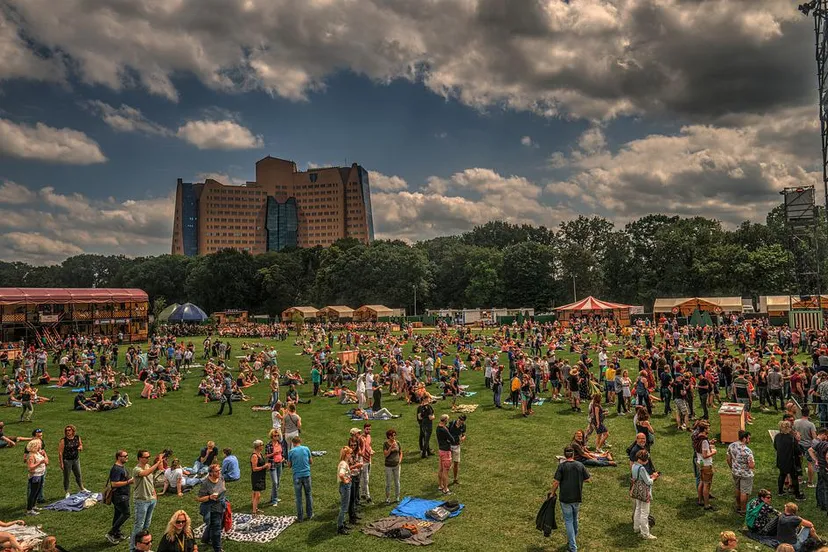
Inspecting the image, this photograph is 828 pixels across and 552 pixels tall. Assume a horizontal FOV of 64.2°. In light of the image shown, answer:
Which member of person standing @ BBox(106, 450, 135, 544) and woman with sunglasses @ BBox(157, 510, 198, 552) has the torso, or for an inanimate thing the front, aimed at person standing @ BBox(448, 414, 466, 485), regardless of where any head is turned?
person standing @ BBox(106, 450, 135, 544)

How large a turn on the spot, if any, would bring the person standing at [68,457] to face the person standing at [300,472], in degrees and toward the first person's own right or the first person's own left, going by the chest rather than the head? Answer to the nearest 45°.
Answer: approximately 45° to the first person's own left

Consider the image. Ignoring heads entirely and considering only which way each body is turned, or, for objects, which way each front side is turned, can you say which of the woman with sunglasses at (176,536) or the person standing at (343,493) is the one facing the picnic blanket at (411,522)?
the person standing

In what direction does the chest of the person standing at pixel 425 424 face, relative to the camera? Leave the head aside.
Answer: toward the camera

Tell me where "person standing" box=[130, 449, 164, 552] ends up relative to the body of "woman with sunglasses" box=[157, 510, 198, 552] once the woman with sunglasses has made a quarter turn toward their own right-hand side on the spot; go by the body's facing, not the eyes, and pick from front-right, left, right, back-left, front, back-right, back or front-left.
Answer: right

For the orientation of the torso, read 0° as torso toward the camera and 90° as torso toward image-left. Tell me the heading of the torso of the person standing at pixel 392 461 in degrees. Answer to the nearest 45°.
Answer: approximately 0°

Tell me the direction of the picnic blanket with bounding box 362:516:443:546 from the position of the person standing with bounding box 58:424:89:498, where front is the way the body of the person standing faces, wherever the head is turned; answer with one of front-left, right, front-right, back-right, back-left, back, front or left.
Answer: front-left

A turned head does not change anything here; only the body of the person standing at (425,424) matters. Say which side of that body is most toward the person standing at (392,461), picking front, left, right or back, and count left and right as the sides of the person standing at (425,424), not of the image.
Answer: front

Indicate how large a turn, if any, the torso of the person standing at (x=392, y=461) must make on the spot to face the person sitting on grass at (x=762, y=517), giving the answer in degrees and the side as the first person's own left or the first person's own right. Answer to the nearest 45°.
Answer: approximately 90° to the first person's own left

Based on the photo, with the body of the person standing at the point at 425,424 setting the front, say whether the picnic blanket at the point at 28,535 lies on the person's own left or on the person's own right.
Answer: on the person's own right

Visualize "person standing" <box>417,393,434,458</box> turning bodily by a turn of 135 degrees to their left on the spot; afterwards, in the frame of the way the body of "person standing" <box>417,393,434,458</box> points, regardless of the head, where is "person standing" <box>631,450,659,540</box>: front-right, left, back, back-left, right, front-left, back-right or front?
right

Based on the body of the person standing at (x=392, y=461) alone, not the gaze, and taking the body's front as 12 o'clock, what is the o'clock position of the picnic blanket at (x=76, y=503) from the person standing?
The picnic blanket is roughly at 3 o'clock from the person standing.

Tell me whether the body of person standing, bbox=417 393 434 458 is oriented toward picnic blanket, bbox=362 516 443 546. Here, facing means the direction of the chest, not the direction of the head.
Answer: yes
